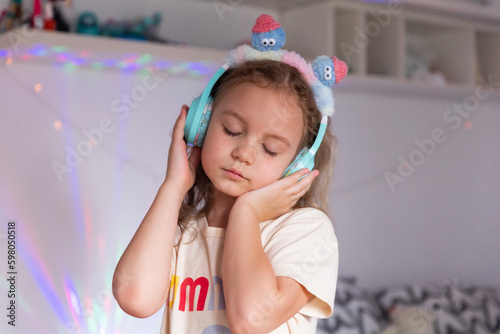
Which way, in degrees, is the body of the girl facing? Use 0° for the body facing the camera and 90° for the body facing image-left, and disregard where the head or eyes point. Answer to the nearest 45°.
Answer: approximately 45°

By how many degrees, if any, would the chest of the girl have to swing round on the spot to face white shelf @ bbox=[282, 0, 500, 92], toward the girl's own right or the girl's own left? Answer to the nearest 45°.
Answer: approximately 180°
